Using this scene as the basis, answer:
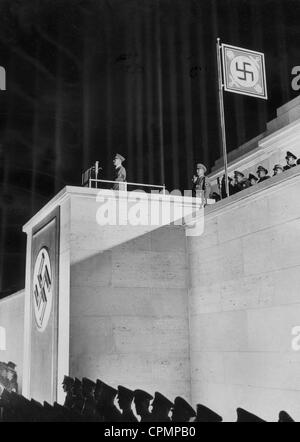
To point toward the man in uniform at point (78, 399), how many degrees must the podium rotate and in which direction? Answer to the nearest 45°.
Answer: approximately 90° to its left
